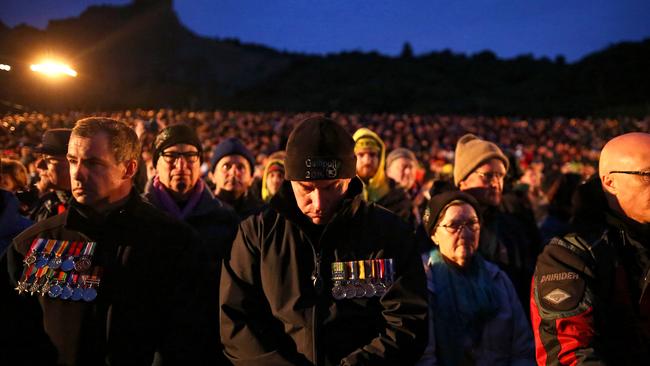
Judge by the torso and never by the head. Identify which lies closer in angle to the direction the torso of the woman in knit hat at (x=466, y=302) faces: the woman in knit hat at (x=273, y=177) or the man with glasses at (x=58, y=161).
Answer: the man with glasses

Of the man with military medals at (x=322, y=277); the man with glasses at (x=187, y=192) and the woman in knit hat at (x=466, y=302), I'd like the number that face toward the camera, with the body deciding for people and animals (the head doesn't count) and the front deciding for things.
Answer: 3

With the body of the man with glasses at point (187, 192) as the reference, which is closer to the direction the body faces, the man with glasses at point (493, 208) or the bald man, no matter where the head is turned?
the bald man

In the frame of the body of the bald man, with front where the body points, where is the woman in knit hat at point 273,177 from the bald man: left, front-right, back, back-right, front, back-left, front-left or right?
back

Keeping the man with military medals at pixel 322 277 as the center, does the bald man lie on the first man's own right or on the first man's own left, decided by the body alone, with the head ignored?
on the first man's own left

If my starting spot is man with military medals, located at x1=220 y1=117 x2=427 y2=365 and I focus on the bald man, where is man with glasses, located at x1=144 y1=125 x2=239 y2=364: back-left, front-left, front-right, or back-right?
back-left

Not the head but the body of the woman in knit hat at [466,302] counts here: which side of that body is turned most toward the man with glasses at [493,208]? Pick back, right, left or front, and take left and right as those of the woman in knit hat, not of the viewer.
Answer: back

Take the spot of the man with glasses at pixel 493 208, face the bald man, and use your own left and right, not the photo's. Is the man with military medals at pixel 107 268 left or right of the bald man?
right

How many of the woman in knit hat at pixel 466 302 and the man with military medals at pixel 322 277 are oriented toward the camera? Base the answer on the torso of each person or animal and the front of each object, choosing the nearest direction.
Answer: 2

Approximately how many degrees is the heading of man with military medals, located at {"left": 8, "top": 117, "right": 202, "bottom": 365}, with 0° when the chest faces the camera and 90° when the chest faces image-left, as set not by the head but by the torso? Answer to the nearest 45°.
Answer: approximately 45°

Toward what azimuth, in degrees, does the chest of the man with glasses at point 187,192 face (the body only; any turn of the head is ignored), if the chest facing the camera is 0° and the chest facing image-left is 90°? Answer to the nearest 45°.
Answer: approximately 0°

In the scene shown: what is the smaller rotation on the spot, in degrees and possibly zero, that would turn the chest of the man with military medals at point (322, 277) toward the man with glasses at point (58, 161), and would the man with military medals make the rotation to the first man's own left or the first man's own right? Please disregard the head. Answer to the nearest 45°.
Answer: approximately 135° to the first man's own right

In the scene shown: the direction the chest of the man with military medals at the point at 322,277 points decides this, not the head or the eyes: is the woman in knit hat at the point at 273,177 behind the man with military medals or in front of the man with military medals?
behind
